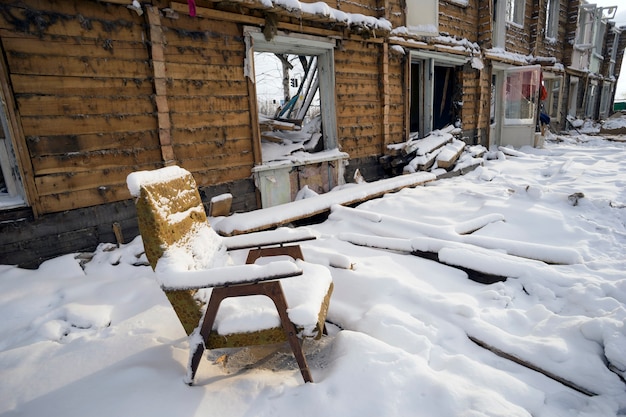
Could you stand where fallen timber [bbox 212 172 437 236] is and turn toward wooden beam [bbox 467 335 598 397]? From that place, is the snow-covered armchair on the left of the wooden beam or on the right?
right

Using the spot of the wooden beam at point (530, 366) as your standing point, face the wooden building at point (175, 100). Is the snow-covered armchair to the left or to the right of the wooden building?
left

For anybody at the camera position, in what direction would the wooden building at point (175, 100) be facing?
facing the viewer and to the right of the viewer

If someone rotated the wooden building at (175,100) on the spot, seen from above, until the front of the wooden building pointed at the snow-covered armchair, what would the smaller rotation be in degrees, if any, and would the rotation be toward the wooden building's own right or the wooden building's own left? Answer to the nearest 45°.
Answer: approximately 45° to the wooden building's own right
